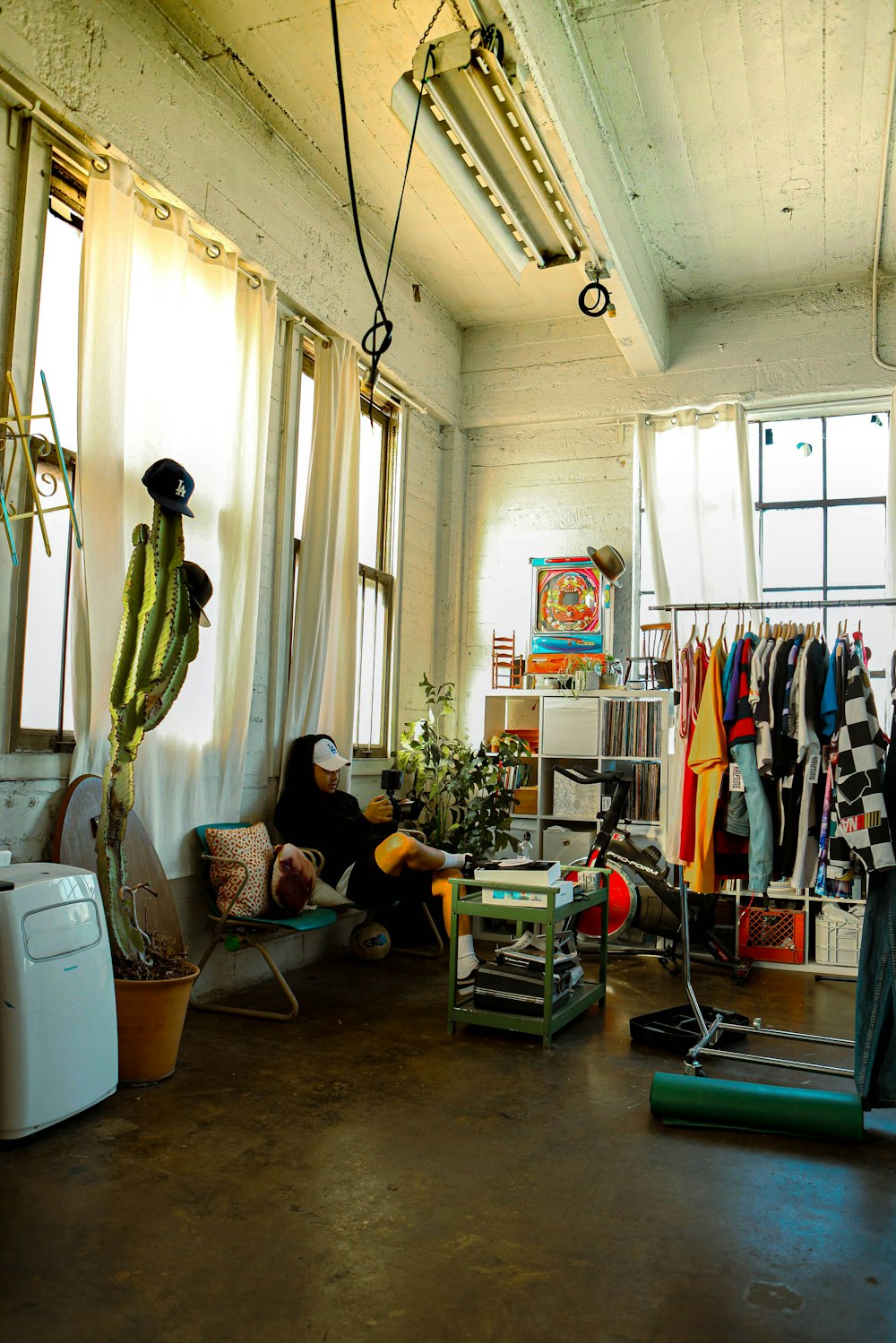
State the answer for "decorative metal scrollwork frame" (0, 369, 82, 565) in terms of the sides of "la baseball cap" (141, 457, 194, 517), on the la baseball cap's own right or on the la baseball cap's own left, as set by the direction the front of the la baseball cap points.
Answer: on the la baseball cap's own right

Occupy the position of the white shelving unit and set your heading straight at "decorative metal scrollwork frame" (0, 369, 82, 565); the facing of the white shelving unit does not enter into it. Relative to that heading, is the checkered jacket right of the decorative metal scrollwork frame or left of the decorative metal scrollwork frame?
left

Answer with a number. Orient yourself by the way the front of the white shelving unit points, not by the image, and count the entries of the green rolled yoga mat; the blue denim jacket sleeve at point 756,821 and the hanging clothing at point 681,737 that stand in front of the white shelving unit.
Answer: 3
